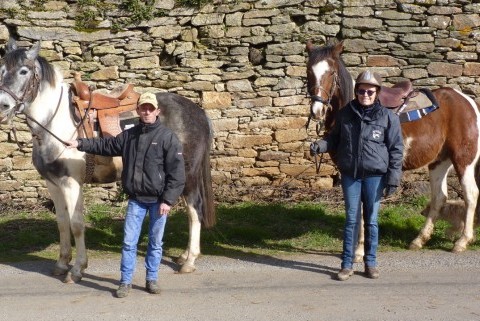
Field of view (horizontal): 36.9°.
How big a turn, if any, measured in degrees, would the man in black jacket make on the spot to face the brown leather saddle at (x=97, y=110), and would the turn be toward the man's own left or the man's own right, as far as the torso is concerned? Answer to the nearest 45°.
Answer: approximately 135° to the man's own right

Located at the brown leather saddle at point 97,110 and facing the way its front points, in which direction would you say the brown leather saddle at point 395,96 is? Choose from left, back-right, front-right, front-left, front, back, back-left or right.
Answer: back

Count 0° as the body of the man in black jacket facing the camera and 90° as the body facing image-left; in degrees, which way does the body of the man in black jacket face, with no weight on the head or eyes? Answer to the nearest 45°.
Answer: approximately 0°

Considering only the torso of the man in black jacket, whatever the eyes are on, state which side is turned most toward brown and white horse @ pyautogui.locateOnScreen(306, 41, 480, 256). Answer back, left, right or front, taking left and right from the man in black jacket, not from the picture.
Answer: left

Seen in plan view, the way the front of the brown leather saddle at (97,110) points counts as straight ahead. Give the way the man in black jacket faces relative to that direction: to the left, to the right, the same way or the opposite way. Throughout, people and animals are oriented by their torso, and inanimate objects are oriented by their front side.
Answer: to the left

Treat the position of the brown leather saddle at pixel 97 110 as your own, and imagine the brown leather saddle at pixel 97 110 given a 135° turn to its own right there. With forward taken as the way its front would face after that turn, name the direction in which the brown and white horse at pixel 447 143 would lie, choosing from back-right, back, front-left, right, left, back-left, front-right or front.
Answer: front-right

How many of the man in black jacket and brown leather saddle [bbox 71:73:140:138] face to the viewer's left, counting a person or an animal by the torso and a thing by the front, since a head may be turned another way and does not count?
1

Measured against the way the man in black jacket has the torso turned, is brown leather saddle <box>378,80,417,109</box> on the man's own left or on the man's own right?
on the man's own left

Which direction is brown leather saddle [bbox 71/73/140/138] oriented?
to the viewer's left

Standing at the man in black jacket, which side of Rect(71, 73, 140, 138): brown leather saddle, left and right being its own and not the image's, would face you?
left

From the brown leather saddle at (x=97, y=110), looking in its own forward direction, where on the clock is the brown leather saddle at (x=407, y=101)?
the brown leather saddle at (x=407, y=101) is roughly at 6 o'clock from the brown leather saddle at (x=97, y=110).
